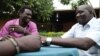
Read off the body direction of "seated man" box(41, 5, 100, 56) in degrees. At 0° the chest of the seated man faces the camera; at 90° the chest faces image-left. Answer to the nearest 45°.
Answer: approximately 45°
